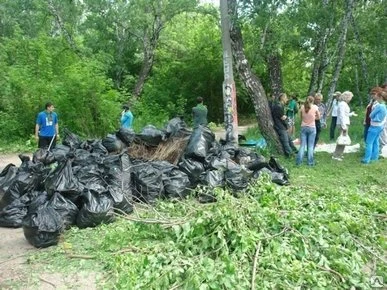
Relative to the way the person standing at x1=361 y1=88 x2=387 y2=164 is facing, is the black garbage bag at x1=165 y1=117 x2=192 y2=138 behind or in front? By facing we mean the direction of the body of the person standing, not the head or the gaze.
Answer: in front

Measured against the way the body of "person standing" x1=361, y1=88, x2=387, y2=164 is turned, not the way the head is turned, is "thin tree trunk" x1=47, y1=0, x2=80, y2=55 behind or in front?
in front

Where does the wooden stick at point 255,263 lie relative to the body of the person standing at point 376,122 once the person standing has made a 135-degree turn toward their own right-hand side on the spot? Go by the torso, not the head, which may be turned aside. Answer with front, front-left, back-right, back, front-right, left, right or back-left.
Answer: back-right

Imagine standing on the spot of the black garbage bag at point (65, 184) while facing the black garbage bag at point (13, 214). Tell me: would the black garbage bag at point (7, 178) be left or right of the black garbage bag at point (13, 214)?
right

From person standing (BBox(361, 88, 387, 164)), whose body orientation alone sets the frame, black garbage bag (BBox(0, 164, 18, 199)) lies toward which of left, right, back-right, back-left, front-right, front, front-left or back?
front-left

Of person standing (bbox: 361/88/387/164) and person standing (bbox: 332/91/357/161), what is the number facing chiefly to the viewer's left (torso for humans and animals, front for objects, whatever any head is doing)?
1

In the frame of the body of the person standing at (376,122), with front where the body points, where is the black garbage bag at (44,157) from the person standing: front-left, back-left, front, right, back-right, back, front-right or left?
front-left

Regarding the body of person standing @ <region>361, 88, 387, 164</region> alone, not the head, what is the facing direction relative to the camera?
to the viewer's left

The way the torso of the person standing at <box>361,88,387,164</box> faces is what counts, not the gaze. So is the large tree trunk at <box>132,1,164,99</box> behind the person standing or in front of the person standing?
in front
